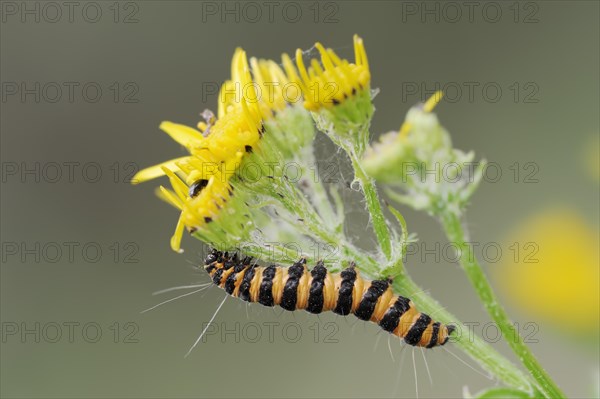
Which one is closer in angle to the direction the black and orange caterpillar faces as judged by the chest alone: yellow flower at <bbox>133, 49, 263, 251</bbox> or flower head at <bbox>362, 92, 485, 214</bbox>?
the yellow flower

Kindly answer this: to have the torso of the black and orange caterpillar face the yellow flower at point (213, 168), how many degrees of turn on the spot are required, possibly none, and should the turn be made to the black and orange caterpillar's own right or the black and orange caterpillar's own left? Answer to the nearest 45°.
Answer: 0° — it already faces it

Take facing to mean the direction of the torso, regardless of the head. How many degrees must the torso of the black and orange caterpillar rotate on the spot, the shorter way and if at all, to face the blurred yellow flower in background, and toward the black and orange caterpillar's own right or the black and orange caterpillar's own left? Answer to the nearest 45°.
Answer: approximately 135° to the black and orange caterpillar's own right

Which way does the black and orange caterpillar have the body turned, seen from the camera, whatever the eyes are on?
to the viewer's left

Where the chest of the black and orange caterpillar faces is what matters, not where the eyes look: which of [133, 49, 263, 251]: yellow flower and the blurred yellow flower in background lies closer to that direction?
the yellow flower
